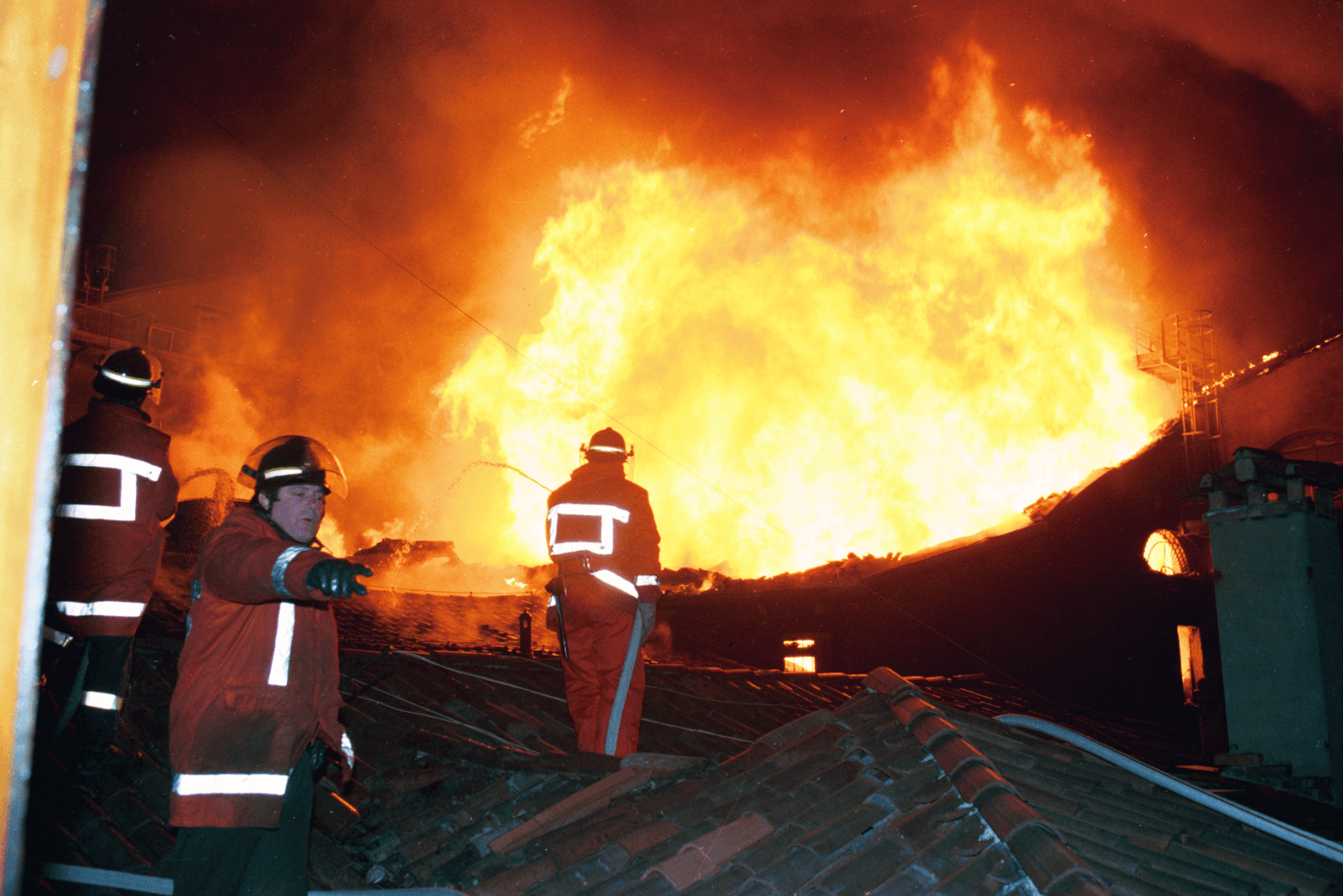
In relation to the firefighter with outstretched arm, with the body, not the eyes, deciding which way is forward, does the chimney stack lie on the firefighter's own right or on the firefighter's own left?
on the firefighter's own left

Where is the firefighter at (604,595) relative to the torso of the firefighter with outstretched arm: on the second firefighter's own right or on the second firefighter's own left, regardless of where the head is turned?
on the second firefighter's own left

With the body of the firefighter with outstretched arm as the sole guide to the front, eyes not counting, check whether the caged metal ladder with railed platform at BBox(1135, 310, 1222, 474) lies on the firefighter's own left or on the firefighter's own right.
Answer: on the firefighter's own left

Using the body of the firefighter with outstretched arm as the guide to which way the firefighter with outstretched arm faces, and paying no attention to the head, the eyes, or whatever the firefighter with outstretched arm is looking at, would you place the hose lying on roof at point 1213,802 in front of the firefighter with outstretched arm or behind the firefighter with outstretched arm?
in front

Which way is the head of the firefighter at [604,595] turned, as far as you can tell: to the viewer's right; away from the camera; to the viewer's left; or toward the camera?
away from the camera

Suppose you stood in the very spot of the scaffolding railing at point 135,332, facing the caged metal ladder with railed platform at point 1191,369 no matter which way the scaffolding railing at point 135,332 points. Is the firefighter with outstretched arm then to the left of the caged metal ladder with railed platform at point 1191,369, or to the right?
right

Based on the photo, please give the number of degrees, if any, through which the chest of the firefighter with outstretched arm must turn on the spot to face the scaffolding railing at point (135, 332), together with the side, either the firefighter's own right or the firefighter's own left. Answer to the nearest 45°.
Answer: approximately 135° to the firefighter's own left

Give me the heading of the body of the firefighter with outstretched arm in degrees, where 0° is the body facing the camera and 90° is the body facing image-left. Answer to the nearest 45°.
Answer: approximately 315°
